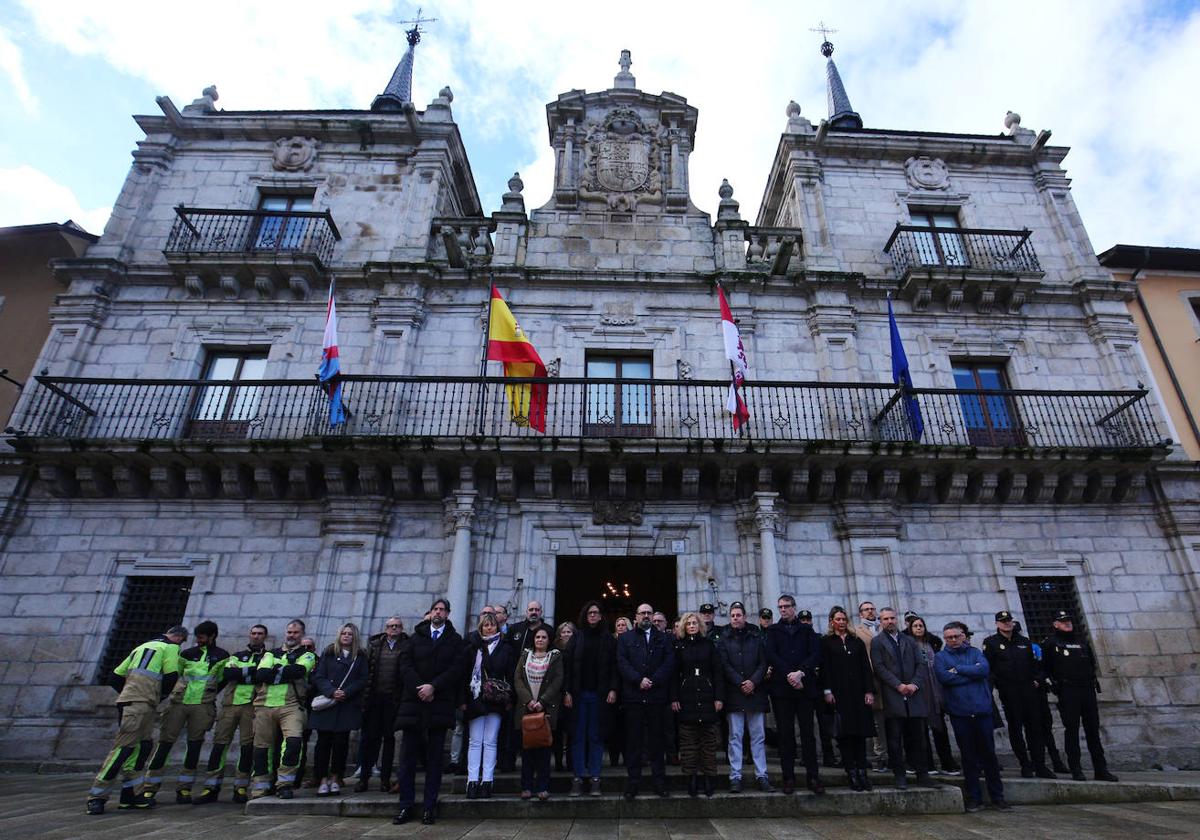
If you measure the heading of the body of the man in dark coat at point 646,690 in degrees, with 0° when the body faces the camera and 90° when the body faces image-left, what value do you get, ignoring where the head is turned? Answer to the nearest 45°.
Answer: approximately 0°

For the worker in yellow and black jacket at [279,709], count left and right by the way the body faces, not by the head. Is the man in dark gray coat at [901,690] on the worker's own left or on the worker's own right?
on the worker's own left

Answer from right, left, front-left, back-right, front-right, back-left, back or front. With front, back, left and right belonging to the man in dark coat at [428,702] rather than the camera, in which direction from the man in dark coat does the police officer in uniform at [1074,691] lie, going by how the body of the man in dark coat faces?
left

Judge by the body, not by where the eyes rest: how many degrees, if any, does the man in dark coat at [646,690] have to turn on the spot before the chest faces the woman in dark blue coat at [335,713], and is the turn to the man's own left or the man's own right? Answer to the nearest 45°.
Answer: approximately 90° to the man's own right

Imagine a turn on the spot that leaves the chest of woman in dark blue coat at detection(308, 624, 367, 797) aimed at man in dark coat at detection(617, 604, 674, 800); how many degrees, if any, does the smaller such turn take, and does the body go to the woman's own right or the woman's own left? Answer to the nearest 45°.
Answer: approximately 45° to the woman's own left

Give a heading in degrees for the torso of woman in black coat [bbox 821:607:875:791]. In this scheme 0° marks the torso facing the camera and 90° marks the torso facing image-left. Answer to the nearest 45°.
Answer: approximately 0°
